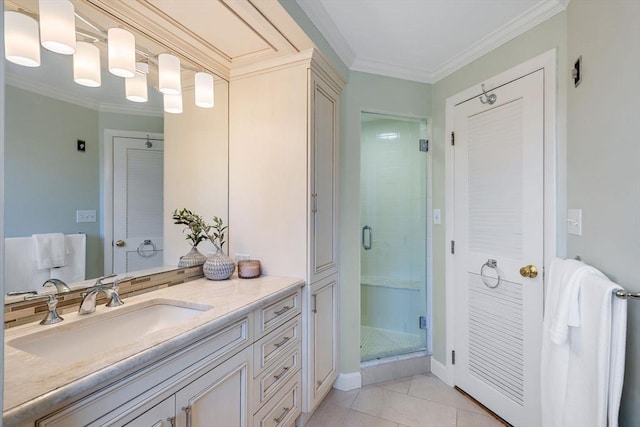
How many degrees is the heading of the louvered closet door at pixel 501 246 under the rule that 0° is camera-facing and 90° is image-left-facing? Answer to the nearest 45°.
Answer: approximately 45°

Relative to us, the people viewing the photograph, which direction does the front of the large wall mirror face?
facing the viewer and to the right of the viewer

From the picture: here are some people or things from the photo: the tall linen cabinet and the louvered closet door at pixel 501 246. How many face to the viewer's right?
1

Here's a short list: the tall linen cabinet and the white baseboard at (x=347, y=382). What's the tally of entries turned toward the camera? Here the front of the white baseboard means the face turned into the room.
1

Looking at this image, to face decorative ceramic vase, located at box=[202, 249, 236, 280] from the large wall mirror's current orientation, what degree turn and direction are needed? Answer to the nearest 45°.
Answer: approximately 45° to its left

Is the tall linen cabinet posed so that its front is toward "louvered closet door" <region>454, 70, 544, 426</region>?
yes

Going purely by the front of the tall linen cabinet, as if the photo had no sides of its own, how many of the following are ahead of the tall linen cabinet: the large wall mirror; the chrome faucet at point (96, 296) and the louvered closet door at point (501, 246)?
1

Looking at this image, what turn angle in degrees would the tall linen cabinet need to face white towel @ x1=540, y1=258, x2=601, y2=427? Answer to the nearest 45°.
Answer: approximately 45° to its right

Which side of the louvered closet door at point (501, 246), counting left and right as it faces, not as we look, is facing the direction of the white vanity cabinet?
front

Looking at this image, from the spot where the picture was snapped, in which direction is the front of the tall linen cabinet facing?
facing to the right of the viewer

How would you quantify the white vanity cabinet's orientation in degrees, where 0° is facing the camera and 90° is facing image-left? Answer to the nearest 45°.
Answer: approximately 315°

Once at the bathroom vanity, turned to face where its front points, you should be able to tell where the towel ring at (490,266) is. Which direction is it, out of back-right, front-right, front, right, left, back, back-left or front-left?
front-left

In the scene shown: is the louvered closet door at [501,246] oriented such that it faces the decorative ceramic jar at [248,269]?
yes
